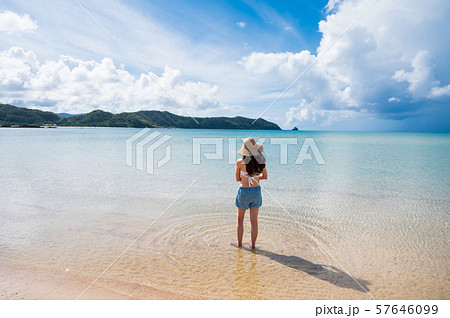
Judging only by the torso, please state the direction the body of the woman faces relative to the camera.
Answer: away from the camera

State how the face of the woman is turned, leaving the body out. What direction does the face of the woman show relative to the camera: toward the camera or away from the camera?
away from the camera
